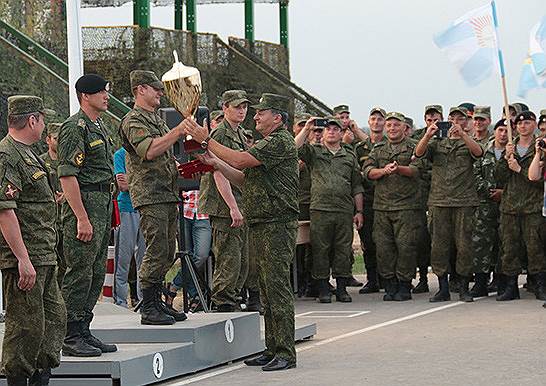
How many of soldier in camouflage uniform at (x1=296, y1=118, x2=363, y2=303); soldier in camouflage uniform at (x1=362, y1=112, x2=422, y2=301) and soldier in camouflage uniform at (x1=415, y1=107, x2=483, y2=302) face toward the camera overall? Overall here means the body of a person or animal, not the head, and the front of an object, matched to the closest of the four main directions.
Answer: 3

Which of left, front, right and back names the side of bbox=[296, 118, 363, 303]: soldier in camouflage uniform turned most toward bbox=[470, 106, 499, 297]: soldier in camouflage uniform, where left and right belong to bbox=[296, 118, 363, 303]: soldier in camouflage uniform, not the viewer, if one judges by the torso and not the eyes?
left

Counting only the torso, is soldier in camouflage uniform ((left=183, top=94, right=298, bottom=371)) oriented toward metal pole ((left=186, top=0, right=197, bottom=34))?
no

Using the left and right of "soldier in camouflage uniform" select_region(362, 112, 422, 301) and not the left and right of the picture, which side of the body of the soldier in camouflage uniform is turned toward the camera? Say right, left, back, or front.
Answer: front

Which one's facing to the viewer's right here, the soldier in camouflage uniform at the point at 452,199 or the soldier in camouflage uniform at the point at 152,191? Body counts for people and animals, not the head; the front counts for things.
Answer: the soldier in camouflage uniform at the point at 152,191

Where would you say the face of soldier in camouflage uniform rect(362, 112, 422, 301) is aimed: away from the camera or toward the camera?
toward the camera

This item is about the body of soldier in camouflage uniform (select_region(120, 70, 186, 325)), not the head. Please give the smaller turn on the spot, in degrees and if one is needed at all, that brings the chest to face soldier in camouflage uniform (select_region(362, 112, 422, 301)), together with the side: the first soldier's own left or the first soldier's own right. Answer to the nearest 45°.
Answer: approximately 45° to the first soldier's own left

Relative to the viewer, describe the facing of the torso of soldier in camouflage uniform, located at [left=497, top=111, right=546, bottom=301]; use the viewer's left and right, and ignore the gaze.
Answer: facing the viewer and to the left of the viewer

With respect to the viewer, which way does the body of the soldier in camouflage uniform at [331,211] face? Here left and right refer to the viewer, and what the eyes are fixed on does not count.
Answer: facing the viewer

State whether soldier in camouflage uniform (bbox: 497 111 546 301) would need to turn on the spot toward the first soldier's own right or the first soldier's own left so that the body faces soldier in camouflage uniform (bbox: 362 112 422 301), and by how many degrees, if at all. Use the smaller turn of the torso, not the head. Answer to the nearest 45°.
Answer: approximately 45° to the first soldier's own right

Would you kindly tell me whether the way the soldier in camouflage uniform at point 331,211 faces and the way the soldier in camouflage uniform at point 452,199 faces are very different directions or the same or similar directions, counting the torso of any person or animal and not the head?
same or similar directions

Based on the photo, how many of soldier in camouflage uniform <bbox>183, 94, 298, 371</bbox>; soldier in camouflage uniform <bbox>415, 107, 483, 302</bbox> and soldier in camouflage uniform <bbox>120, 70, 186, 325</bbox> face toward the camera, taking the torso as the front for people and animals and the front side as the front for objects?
1

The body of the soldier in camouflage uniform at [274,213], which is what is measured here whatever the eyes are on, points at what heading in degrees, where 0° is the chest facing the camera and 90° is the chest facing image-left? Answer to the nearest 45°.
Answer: approximately 90°

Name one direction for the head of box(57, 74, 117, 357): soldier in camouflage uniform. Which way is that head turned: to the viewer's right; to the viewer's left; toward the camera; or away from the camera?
to the viewer's right

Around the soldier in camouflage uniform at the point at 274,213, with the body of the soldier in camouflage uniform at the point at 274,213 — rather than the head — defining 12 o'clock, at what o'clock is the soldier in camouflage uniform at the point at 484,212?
the soldier in camouflage uniform at the point at 484,212 is roughly at 4 o'clock from the soldier in camouflage uniform at the point at 274,213.

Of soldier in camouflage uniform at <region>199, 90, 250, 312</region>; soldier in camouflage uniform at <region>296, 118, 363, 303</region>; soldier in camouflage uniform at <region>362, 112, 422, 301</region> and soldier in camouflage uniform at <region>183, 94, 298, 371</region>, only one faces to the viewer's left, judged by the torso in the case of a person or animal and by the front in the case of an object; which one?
soldier in camouflage uniform at <region>183, 94, 298, 371</region>

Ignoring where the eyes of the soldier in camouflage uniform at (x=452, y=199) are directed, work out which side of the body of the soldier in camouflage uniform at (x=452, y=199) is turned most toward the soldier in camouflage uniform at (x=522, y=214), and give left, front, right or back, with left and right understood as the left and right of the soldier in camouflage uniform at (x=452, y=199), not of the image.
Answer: left

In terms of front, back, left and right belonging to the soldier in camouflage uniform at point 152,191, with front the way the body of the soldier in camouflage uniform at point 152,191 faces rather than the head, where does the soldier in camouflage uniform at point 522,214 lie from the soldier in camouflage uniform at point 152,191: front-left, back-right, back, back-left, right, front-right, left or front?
front-left
